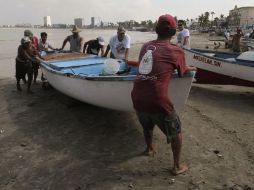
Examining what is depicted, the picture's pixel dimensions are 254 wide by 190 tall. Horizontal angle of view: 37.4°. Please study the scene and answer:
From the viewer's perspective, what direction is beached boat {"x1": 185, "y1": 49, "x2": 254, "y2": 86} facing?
to the viewer's left

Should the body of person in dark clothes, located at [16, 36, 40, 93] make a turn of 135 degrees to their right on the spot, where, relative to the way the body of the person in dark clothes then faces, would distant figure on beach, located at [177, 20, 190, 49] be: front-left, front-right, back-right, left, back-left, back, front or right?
back-left

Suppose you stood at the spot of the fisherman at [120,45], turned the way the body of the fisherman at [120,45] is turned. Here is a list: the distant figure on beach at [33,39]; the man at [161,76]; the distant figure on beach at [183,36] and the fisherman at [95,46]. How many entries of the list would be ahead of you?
1

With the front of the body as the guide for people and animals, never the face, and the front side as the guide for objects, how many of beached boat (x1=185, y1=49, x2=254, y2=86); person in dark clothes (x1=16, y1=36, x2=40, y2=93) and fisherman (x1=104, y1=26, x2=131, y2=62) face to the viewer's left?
1

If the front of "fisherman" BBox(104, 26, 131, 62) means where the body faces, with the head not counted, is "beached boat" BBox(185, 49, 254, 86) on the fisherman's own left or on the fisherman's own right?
on the fisherman's own left

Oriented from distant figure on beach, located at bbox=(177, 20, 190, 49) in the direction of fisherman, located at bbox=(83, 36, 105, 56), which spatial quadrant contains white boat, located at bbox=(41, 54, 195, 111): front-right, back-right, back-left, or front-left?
front-left

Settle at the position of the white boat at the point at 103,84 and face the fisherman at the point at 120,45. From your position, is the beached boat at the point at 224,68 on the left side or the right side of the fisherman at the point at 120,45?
right

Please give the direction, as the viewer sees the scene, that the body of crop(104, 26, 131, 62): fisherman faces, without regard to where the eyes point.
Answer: toward the camera

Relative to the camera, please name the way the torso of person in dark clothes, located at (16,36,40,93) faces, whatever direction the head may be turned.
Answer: to the viewer's right

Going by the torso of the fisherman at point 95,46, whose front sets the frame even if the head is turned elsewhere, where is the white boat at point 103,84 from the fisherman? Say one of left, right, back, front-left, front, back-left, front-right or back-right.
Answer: front-right

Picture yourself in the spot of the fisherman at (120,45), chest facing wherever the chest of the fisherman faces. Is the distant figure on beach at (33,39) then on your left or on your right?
on your right

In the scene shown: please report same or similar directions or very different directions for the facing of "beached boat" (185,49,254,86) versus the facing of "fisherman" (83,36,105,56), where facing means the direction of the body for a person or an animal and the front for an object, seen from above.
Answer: very different directions

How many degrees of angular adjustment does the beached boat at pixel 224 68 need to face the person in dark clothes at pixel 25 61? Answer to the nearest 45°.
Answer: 0° — it already faces them

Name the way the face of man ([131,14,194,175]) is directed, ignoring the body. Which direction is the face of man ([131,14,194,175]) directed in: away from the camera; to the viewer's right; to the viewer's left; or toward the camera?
away from the camera

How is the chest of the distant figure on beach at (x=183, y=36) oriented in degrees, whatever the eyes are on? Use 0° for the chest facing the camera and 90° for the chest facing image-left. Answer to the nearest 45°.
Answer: approximately 45°

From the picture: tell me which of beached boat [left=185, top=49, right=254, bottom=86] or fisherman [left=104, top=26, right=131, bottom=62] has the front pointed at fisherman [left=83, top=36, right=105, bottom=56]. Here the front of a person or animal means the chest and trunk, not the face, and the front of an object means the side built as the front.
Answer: the beached boat

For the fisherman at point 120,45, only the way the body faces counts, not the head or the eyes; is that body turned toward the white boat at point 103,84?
yes
